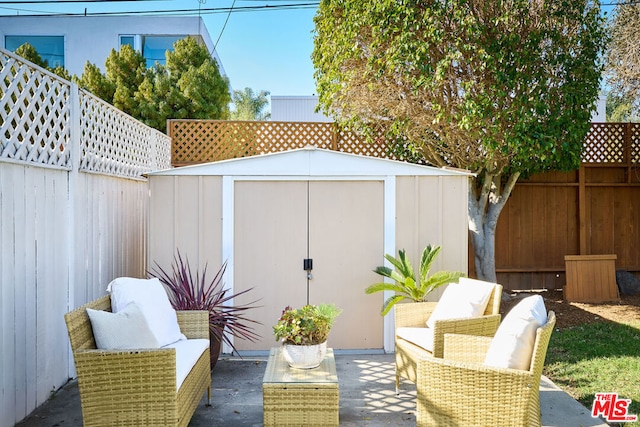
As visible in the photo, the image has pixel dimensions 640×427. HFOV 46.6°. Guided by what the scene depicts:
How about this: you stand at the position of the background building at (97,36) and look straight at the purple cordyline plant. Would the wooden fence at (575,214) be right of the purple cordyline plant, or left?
left

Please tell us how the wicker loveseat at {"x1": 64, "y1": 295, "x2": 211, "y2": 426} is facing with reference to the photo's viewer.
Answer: facing to the right of the viewer

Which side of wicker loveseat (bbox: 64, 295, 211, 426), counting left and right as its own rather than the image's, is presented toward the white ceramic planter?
front

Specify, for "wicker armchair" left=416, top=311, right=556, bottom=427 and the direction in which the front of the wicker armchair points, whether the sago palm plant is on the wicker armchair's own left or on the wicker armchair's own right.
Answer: on the wicker armchair's own right

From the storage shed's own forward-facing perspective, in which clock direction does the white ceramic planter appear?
The white ceramic planter is roughly at 12 o'clock from the storage shed.

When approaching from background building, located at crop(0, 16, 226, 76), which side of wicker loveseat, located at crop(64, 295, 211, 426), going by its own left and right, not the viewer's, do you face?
left

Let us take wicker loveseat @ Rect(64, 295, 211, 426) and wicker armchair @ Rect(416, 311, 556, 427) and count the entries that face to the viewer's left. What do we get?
1

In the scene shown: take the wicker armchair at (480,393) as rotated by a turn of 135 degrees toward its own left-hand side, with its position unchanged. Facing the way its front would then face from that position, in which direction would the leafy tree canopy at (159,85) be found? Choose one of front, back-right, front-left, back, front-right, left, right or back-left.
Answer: back

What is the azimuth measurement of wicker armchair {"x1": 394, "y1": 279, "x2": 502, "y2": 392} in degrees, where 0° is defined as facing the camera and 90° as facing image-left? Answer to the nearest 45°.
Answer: approximately 45°

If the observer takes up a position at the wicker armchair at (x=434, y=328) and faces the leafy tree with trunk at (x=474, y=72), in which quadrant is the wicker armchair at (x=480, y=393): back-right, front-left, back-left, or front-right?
back-right

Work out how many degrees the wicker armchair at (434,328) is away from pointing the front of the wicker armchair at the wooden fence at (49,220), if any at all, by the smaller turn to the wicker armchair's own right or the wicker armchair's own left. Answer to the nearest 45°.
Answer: approximately 45° to the wicker armchair's own right

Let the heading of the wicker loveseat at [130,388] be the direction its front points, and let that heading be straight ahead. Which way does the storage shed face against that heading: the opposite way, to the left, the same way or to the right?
to the right

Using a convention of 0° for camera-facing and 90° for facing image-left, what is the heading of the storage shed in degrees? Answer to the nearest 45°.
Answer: approximately 0°

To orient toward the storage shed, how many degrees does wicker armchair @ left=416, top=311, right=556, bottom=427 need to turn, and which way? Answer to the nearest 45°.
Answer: approximately 45° to its right

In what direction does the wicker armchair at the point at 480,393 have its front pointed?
to the viewer's left

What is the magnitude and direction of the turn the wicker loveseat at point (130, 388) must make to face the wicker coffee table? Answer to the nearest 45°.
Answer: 0° — it already faces it
